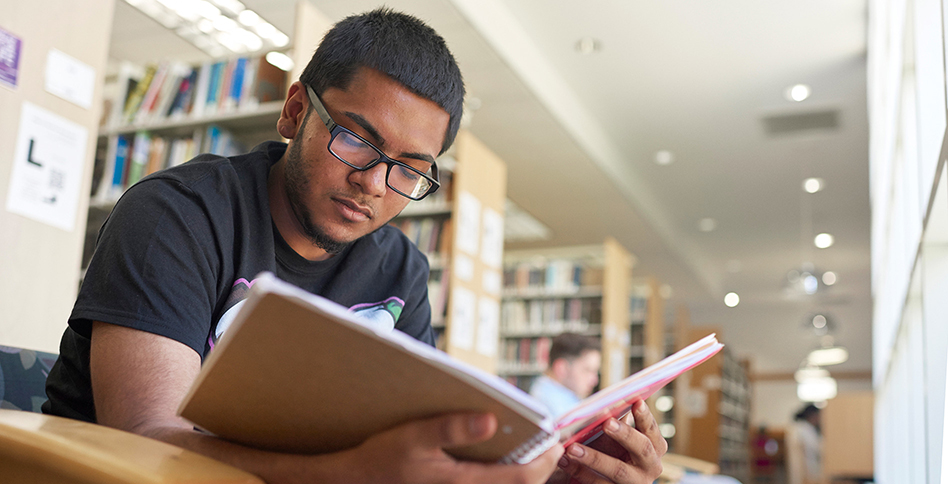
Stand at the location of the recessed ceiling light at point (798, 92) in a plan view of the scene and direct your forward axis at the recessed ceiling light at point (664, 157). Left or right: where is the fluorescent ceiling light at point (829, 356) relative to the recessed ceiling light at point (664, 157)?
right

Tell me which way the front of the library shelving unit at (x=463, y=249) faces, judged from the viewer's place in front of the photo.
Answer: facing the viewer and to the left of the viewer

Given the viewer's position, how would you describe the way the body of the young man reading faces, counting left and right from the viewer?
facing the viewer and to the right of the viewer

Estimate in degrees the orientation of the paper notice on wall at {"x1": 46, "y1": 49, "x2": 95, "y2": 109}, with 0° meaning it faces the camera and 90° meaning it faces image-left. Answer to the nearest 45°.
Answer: approximately 315°

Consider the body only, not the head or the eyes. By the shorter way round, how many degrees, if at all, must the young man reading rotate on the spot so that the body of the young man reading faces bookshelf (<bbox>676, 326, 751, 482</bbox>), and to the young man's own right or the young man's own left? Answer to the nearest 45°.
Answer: approximately 90° to the young man's own left

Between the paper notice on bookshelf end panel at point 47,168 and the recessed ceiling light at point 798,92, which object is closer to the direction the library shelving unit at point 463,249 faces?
the paper notice on bookshelf end panel

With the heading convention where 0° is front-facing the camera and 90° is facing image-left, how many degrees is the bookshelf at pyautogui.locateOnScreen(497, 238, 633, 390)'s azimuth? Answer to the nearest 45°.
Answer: approximately 45°

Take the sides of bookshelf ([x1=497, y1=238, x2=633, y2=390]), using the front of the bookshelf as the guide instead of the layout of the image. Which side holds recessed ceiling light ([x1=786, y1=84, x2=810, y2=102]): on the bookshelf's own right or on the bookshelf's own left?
on the bookshelf's own left

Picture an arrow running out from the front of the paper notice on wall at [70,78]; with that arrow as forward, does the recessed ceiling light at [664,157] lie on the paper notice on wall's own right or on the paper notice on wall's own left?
on the paper notice on wall's own left

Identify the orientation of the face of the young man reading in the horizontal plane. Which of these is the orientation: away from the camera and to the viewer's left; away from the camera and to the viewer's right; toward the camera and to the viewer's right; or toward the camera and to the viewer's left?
toward the camera and to the viewer's right

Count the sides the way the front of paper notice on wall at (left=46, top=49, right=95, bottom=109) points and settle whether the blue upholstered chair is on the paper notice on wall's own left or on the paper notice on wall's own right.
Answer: on the paper notice on wall's own right
